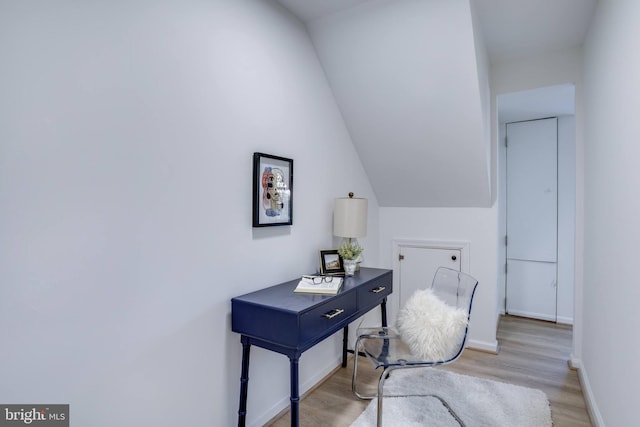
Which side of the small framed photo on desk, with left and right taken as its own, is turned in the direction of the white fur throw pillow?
front

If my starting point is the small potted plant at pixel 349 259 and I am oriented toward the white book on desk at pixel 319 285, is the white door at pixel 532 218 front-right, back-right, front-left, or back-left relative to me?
back-left

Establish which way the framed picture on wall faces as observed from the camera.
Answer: facing the viewer and to the right of the viewer

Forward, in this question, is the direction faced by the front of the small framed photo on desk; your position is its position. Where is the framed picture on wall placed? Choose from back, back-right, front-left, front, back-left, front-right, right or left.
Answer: right

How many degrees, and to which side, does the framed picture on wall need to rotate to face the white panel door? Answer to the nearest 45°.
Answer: approximately 90° to its left

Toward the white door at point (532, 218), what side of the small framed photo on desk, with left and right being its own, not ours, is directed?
left

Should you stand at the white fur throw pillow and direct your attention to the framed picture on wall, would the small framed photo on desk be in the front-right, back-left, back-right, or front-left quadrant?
front-right

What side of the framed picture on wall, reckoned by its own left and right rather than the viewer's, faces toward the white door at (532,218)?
left

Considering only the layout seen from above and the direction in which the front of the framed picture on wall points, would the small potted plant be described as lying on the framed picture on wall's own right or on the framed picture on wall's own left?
on the framed picture on wall's own left
